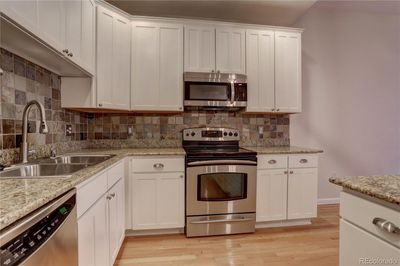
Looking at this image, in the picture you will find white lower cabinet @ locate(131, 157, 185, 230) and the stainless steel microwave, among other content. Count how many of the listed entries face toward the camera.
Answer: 2

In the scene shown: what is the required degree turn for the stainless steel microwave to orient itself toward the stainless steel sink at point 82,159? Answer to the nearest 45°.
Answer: approximately 45° to its right

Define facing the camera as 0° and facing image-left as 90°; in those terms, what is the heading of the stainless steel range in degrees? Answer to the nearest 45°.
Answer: approximately 0°

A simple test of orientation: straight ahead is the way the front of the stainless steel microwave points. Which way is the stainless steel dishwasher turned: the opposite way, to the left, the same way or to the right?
to the left
